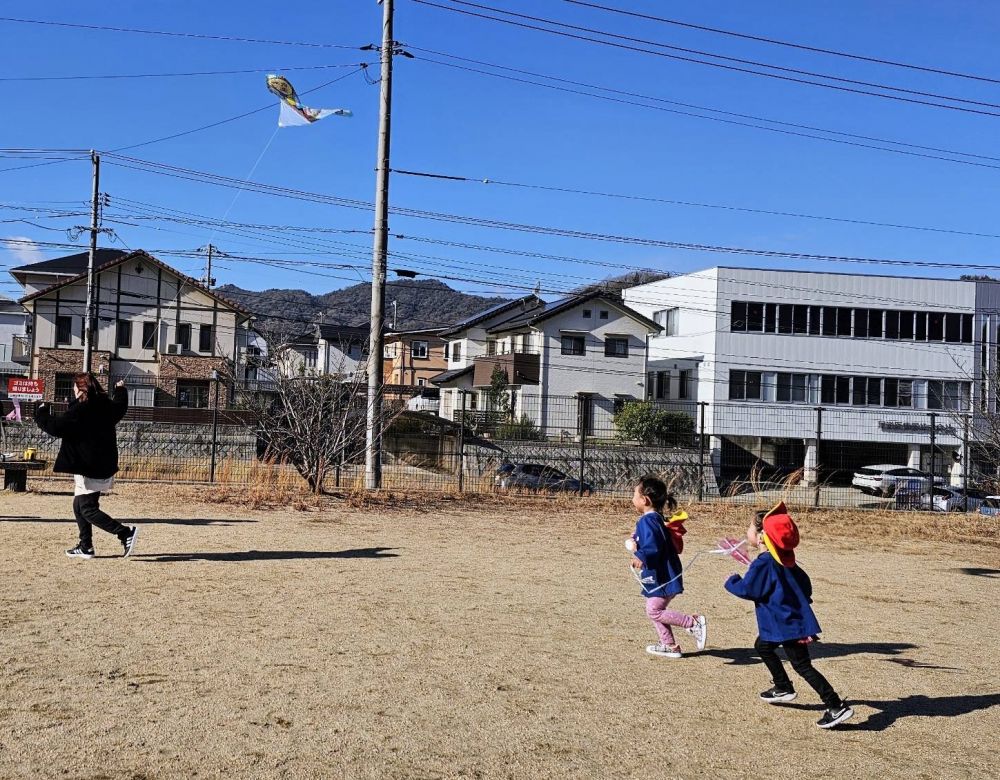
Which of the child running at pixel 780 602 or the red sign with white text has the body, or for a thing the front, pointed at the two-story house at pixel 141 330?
the child running

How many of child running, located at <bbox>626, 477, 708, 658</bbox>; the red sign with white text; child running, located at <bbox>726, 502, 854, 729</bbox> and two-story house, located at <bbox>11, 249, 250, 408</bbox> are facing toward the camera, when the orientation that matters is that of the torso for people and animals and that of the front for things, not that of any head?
2

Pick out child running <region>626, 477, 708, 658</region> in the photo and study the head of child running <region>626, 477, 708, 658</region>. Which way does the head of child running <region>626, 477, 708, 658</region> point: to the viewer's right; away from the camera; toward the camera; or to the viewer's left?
to the viewer's left

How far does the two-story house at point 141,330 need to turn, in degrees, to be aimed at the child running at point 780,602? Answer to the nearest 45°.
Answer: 0° — it already faces them

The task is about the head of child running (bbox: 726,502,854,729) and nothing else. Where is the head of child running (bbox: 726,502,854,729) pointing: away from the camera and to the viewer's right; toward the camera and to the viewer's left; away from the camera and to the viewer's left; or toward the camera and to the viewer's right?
away from the camera and to the viewer's left

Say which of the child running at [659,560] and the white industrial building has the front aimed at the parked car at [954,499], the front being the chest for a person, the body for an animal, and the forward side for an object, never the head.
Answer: the white industrial building

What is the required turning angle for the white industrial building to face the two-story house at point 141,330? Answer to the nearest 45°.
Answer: approximately 90° to its right

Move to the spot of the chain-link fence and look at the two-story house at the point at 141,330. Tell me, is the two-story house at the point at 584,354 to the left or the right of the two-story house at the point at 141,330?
right

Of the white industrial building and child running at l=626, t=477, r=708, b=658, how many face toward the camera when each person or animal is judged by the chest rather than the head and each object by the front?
1

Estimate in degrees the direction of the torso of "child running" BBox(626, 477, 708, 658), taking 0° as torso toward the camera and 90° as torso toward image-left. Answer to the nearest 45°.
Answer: approximately 90°
